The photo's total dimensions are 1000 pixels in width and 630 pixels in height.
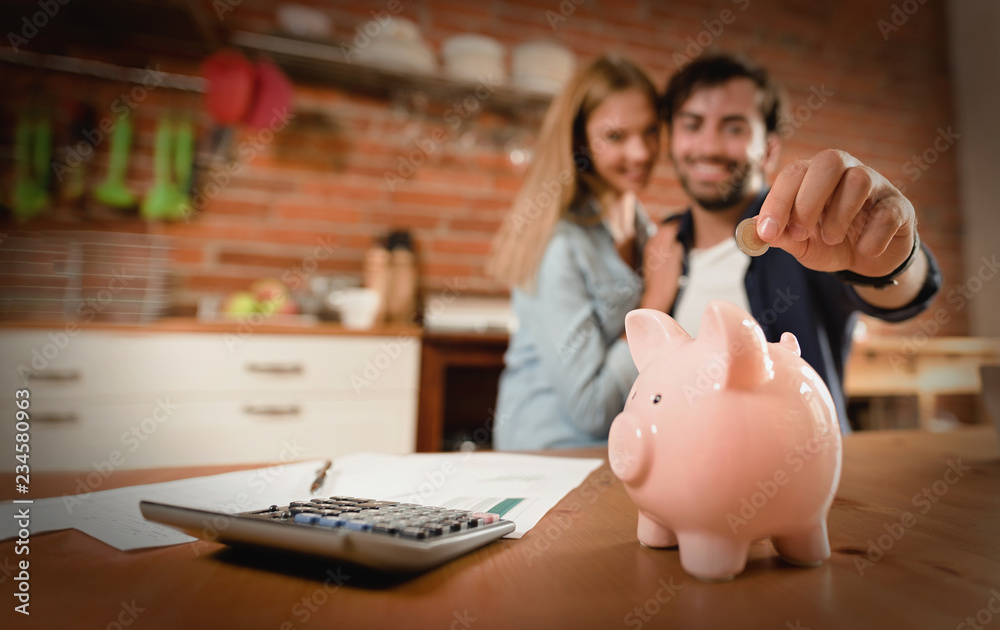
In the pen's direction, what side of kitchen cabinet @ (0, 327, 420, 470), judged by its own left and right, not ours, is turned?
front

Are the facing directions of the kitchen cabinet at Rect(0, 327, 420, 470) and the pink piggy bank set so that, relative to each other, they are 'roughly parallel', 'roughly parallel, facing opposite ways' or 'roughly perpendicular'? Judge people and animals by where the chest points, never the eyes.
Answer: roughly perpendicular

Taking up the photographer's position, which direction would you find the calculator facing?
facing the viewer and to the right of the viewer

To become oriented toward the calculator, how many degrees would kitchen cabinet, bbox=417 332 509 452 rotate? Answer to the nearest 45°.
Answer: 0° — it already faces it

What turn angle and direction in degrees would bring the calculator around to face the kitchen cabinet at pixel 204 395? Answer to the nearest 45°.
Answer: approximately 135° to its left

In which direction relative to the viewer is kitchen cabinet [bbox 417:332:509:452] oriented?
toward the camera

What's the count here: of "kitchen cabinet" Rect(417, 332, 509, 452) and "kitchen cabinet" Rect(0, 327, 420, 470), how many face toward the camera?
2

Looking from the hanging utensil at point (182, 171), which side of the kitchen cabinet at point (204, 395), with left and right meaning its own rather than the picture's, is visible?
back

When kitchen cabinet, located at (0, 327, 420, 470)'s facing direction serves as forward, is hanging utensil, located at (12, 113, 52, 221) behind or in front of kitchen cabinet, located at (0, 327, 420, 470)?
behind

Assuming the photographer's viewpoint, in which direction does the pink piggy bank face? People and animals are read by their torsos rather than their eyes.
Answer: facing the viewer and to the left of the viewer
